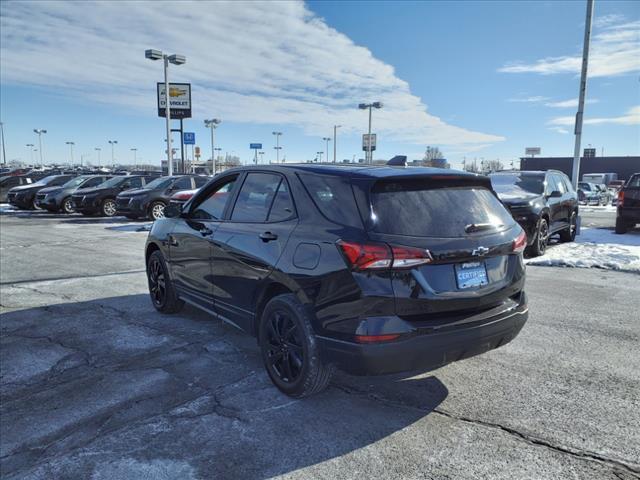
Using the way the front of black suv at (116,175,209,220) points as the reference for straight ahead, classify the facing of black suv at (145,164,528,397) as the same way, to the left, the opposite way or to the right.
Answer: to the right

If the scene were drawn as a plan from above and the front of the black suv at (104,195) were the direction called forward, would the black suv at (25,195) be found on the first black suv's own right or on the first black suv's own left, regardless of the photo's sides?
on the first black suv's own right

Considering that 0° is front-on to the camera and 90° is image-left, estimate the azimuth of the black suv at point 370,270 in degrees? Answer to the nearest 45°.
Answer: approximately 135°

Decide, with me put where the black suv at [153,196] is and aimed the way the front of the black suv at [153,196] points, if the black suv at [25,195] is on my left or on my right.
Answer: on my right

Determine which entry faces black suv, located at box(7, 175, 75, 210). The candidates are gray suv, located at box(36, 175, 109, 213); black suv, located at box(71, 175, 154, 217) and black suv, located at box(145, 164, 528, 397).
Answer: black suv, located at box(145, 164, 528, 397)

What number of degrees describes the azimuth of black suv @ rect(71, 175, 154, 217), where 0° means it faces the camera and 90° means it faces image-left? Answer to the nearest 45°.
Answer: approximately 45°

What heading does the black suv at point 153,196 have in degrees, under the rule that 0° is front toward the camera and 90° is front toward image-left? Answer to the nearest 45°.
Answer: approximately 45°

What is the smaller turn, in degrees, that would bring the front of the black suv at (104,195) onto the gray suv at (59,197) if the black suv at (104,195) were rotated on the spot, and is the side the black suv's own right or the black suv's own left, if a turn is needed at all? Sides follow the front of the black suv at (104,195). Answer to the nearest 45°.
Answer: approximately 90° to the black suv's own right

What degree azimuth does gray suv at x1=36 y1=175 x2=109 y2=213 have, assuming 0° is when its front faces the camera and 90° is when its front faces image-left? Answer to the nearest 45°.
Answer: approximately 45°

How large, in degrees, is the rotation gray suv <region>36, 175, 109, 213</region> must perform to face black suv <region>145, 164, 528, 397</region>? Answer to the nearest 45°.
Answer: approximately 45° to its left

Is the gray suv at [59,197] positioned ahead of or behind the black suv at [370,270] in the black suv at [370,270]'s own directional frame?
ahead

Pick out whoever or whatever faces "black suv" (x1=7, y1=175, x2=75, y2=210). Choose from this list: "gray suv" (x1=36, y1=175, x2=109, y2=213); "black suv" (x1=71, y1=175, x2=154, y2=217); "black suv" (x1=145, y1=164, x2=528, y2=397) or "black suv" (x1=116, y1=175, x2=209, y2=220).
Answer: "black suv" (x1=145, y1=164, x2=528, y2=397)

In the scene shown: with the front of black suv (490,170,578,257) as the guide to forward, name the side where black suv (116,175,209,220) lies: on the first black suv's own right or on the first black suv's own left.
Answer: on the first black suv's own right

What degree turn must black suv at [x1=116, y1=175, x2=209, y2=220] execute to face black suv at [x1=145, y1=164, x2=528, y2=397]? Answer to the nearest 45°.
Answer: approximately 45° to its left

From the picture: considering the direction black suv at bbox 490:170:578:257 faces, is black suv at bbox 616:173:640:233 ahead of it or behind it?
behind

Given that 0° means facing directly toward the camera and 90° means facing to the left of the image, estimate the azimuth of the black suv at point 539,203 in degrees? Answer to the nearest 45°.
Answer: approximately 45°

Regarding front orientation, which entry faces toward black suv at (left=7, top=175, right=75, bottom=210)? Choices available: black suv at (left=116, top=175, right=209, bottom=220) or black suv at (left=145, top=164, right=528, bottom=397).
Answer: black suv at (left=145, top=164, right=528, bottom=397)
